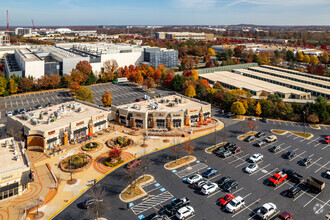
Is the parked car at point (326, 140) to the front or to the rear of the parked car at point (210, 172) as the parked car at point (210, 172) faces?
to the rear

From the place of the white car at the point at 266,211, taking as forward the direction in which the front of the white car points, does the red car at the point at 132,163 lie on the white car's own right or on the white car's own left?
on the white car's own left
